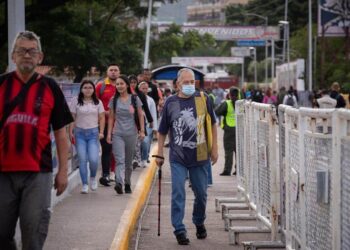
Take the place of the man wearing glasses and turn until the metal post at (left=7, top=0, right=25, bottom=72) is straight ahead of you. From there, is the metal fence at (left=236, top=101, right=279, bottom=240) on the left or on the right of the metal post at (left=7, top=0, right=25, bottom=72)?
right

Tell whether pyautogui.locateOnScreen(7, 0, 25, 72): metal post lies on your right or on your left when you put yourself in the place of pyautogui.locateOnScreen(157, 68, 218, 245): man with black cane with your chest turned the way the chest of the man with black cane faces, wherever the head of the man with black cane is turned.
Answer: on your right

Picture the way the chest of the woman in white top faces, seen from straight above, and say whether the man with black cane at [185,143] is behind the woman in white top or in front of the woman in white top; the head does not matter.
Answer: in front

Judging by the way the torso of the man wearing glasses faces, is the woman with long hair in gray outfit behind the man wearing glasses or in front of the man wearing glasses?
behind

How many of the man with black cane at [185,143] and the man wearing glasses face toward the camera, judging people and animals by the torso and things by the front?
2

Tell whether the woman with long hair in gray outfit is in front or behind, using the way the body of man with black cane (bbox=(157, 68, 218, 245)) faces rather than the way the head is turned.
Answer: behind

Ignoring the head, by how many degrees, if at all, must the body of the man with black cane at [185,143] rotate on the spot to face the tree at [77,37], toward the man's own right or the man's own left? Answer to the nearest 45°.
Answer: approximately 180°

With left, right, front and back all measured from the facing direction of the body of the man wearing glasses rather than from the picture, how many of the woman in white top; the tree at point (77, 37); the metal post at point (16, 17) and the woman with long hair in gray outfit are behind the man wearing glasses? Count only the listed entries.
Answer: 4

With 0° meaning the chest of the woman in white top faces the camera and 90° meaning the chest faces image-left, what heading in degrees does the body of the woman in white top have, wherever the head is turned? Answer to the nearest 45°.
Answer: approximately 0°
